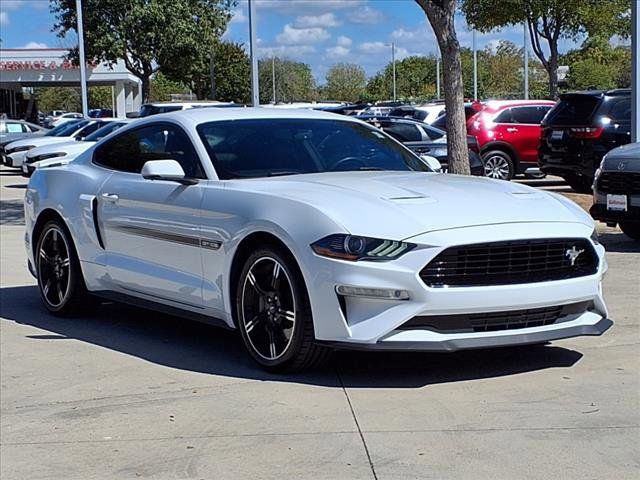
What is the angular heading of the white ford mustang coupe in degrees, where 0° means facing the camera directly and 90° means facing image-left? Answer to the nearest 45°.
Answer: approximately 315°

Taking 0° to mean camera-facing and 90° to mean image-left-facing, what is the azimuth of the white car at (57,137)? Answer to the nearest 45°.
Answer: approximately 45°

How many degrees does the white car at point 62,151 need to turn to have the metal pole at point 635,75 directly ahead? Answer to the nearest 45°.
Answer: approximately 90° to its left

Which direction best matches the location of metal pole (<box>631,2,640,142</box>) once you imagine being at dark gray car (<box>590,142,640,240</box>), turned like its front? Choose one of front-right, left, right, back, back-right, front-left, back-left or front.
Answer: back-right

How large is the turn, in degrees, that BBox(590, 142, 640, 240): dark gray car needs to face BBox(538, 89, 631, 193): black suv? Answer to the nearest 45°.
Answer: approximately 135° to its right

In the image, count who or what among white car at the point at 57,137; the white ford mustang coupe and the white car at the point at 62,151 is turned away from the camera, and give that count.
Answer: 0

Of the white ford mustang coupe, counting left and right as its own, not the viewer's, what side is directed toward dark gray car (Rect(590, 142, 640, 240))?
left

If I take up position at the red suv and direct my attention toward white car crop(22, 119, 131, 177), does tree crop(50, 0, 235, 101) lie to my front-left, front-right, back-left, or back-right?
front-right

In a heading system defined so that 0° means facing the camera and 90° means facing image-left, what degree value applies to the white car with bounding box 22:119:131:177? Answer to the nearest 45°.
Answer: approximately 45°

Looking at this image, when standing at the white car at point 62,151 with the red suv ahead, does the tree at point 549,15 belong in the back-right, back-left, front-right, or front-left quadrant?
front-left

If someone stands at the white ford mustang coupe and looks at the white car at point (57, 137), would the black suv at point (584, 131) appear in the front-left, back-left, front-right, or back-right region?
front-right

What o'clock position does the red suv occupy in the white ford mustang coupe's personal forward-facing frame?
The red suv is roughly at 8 o'clock from the white ford mustang coupe.

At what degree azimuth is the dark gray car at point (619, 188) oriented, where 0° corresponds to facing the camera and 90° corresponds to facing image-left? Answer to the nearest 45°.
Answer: approximately 45°

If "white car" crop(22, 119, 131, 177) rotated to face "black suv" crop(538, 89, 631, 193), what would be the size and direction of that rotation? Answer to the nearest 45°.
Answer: approximately 90° to its left

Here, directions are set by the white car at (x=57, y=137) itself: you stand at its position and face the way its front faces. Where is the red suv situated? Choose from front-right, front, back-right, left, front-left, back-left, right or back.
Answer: left

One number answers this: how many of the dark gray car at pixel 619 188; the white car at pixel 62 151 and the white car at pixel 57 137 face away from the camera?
0

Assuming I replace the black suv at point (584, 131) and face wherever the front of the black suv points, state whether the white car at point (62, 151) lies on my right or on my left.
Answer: on my left
